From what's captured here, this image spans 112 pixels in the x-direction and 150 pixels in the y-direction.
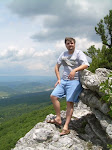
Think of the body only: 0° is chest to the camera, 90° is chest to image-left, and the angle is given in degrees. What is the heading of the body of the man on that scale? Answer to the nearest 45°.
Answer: approximately 45°
